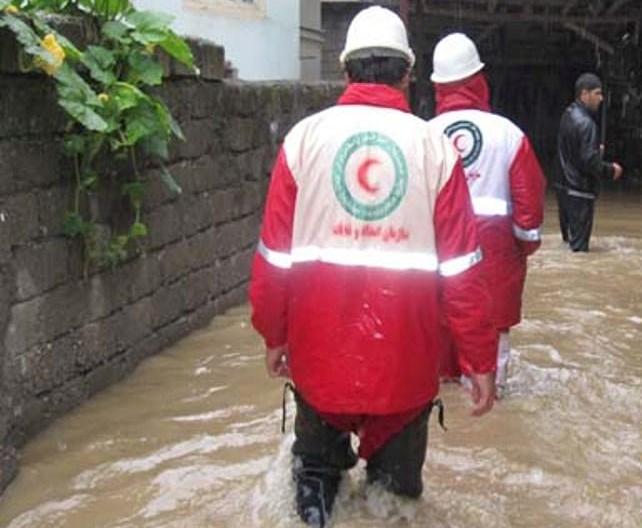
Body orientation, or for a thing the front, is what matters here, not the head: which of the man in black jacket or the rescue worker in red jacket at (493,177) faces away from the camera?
the rescue worker in red jacket

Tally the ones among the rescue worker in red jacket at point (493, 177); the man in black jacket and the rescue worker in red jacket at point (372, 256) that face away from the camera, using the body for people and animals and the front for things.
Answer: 2

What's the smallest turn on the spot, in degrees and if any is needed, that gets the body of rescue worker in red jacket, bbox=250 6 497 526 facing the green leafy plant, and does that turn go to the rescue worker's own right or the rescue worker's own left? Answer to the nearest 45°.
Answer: approximately 45° to the rescue worker's own left

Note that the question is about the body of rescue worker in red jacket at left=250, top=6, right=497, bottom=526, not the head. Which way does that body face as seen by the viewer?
away from the camera

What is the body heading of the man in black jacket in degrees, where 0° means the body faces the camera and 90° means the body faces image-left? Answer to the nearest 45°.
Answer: approximately 270°

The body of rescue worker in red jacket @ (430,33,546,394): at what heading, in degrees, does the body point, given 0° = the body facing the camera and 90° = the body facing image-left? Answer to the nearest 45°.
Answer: approximately 180°

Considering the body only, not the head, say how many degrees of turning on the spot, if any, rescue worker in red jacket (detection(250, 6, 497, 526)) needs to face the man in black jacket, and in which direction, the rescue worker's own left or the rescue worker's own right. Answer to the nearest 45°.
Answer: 0° — they already face them

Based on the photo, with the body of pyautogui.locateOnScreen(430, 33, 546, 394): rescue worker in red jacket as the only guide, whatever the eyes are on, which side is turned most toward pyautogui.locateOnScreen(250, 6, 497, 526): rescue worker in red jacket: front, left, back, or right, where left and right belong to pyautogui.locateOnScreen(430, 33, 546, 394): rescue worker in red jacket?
back

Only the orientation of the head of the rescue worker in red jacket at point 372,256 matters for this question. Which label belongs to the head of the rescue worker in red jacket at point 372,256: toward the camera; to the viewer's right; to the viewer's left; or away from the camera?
away from the camera
